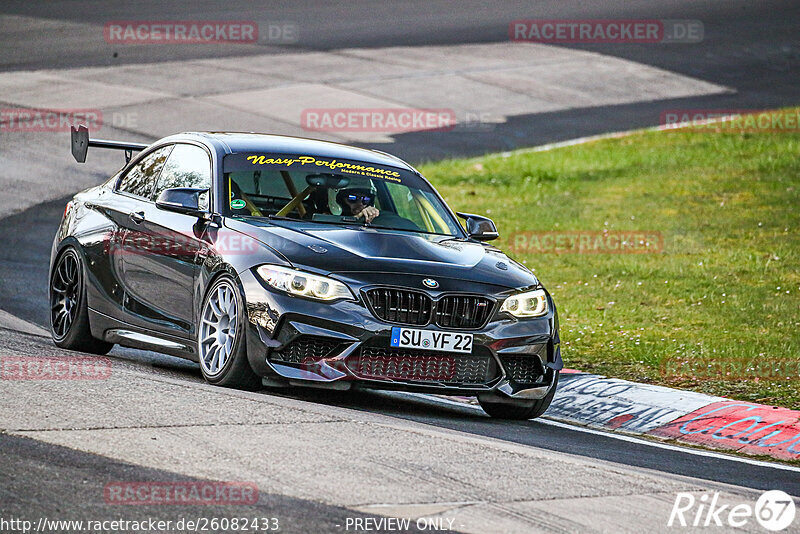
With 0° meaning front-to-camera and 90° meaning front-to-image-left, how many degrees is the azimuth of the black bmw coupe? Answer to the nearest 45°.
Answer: approximately 315°
